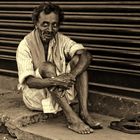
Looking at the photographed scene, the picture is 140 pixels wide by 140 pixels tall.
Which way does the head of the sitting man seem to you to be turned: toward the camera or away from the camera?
toward the camera

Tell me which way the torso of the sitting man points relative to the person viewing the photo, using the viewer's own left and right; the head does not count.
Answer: facing the viewer and to the right of the viewer
